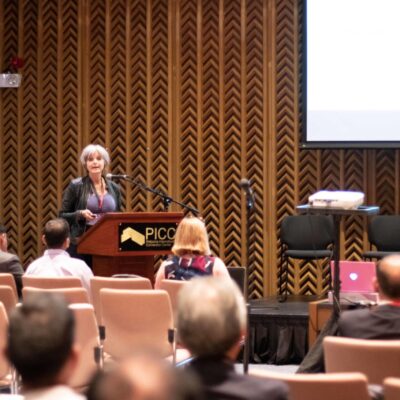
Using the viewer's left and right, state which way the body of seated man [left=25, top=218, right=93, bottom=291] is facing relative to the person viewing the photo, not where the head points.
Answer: facing away from the viewer

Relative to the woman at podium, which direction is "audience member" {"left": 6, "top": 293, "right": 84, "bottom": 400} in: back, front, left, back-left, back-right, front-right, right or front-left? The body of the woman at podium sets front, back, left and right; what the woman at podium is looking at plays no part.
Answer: front-right

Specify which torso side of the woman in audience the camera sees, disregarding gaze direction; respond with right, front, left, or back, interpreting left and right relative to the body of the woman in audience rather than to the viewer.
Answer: back

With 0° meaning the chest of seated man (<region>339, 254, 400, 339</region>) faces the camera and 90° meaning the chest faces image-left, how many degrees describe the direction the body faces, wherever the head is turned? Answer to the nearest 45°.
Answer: approximately 180°

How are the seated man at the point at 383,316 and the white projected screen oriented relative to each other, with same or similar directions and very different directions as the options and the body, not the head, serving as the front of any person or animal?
very different directions

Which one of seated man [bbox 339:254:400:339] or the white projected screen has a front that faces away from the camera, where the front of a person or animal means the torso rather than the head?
the seated man

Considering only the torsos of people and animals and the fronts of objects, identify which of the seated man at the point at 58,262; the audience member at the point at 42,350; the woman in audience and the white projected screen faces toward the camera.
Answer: the white projected screen

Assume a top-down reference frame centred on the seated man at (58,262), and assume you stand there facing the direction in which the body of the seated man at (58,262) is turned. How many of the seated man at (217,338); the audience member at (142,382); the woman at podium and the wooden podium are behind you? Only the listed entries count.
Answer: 2

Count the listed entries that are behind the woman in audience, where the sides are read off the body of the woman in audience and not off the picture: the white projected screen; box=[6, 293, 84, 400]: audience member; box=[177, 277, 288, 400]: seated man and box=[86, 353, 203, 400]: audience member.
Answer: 3

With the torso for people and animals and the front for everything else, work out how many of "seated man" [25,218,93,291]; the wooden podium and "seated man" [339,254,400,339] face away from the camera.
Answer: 2

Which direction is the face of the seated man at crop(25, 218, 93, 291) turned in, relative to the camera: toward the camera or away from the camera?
away from the camera

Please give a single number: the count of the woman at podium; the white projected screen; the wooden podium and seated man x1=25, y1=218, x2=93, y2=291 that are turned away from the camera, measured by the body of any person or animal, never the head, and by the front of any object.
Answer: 1

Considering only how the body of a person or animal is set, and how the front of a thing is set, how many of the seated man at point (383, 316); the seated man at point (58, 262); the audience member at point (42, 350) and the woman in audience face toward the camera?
0

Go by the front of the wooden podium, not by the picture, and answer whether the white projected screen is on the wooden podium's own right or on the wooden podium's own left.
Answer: on the wooden podium's own left

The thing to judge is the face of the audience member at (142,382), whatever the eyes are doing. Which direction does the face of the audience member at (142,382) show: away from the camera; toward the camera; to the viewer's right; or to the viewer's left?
away from the camera

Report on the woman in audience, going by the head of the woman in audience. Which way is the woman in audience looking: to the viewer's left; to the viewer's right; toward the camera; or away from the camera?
away from the camera

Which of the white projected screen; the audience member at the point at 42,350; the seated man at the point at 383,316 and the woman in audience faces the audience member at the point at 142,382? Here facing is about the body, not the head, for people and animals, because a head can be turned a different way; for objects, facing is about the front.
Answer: the white projected screen

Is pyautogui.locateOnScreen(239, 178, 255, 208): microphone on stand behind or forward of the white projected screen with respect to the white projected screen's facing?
forward

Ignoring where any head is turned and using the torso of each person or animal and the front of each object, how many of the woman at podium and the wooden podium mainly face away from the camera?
0

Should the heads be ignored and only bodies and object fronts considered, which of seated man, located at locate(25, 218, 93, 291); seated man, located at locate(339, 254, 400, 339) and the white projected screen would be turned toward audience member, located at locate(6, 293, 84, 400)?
the white projected screen
